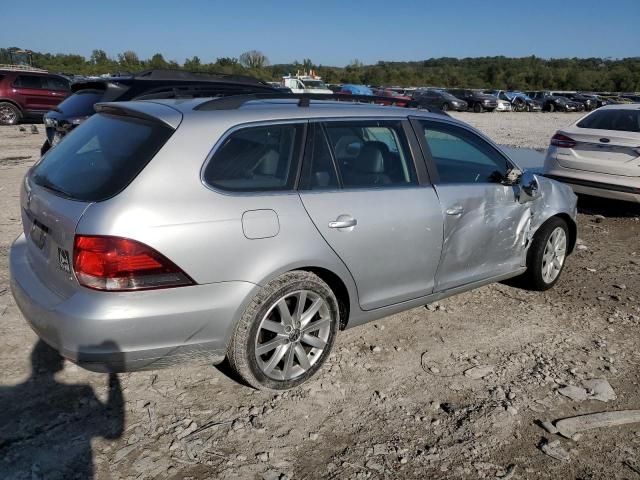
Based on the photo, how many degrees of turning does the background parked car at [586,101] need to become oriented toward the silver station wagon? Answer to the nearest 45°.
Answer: approximately 45° to its right

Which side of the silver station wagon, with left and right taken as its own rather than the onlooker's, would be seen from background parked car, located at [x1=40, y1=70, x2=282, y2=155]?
left

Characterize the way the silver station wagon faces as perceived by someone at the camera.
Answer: facing away from the viewer and to the right of the viewer

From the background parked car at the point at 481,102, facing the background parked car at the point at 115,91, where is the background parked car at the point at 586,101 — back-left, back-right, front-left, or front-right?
back-left

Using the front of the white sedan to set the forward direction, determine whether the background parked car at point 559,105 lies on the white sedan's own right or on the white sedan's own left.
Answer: on the white sedan's own left
